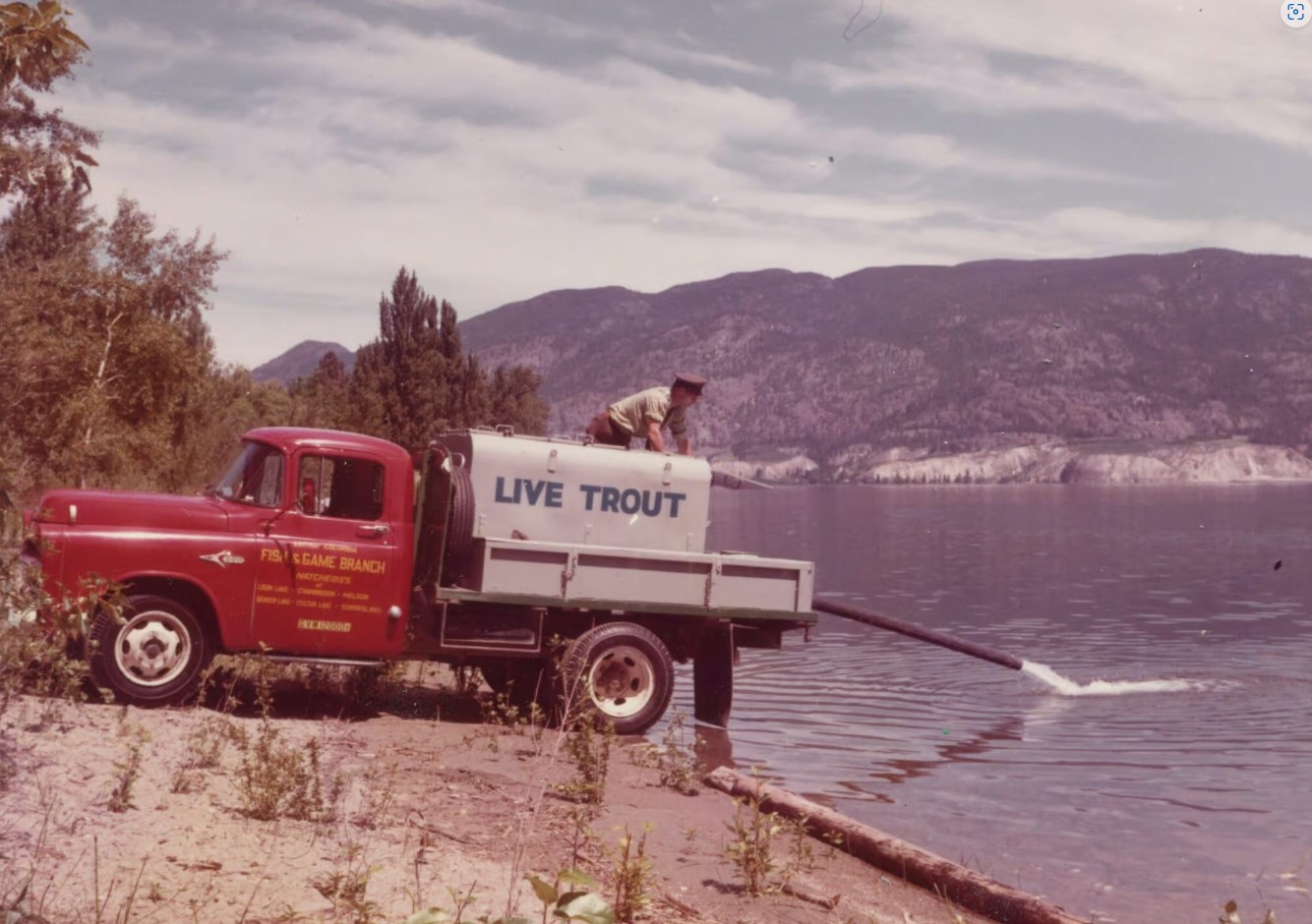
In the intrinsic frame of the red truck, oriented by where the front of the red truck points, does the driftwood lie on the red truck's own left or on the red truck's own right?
on the red truck's own left

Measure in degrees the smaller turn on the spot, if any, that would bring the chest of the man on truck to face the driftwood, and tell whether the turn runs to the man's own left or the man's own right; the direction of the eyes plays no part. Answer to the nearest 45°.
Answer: approximately 90° to the man's own right

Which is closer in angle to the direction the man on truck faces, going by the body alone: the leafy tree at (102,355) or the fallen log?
the fallen log

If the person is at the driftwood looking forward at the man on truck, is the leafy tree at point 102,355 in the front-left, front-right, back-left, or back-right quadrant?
front-left

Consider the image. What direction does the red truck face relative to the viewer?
to the viewer's left

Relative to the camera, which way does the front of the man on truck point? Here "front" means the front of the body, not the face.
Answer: to the viewer's right

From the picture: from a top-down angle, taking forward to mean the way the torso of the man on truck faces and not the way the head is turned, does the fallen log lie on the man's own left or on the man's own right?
on the man's own right
